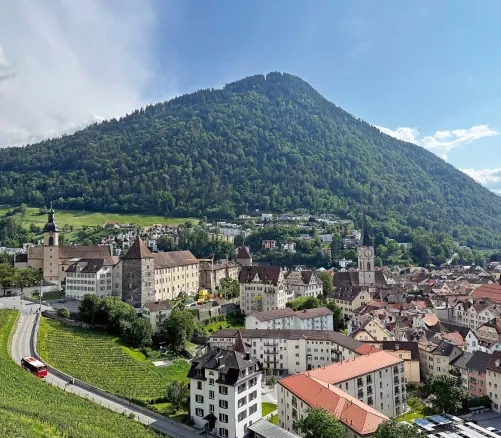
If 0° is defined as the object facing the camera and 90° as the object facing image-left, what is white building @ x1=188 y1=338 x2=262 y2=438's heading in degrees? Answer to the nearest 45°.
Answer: approximately 45°

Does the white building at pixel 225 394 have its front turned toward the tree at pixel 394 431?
no

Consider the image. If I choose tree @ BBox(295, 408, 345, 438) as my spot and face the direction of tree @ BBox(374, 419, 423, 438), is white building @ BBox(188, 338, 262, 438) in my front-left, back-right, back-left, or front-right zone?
back-left

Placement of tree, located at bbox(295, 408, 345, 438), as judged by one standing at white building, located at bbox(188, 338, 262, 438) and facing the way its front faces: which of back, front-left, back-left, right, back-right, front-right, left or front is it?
left

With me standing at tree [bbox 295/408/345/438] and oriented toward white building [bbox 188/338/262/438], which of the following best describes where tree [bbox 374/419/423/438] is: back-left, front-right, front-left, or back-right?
back-right
